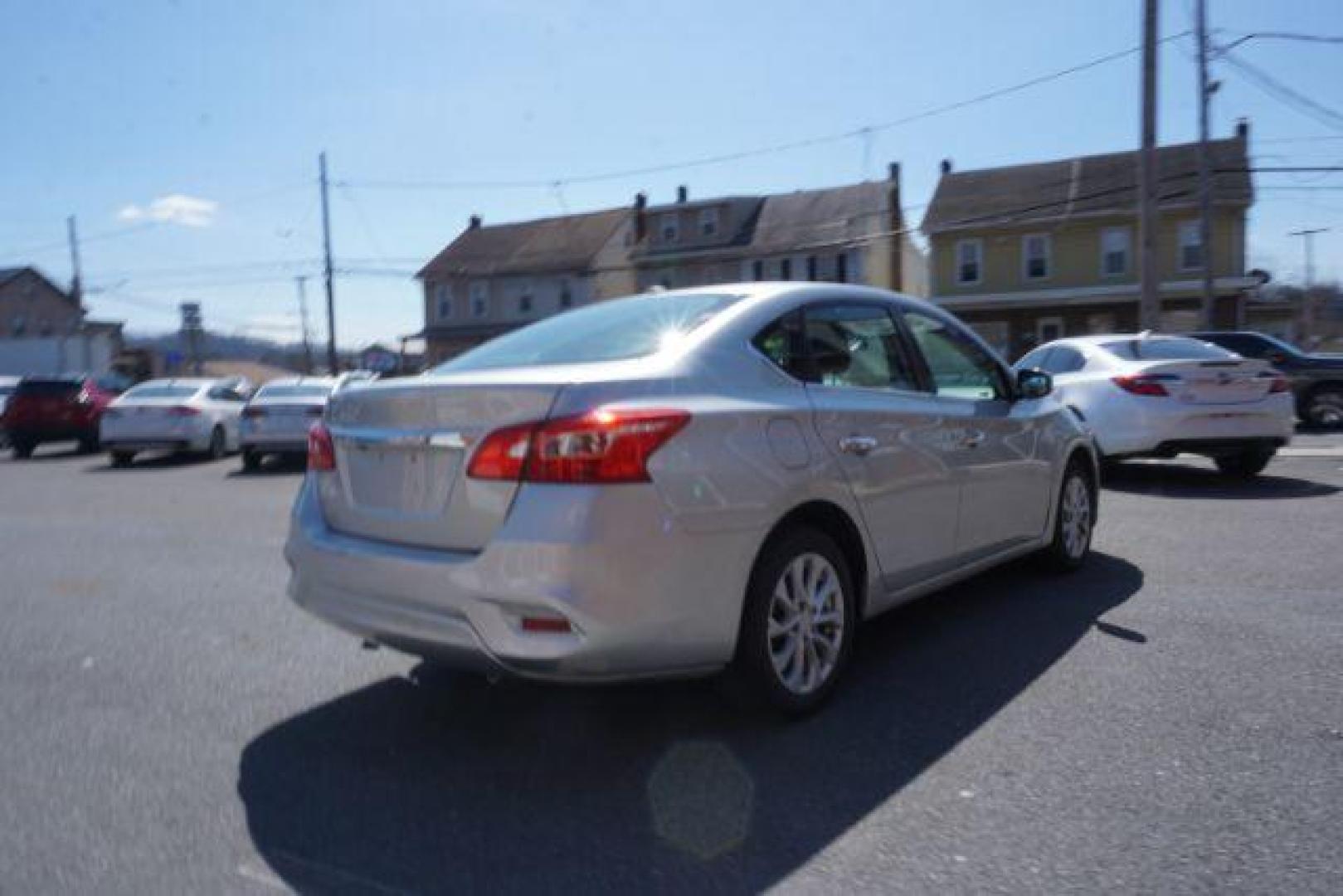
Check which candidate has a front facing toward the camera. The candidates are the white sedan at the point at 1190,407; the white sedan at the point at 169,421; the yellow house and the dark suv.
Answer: the yellow house

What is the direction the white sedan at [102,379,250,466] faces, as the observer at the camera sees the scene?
facing away from the viewer and to the right of the viewer

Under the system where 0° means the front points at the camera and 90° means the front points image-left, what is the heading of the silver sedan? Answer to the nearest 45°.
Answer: approximately 225°

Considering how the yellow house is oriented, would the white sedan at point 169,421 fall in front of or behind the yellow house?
in front

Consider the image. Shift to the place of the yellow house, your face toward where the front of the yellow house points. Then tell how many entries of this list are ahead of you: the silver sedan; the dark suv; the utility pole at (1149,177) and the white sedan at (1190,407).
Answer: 4

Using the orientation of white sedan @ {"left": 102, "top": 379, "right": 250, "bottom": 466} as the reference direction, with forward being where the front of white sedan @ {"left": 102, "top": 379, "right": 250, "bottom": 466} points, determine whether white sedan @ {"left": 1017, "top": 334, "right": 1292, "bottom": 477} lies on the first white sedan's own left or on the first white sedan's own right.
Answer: on the first white sedan's own right

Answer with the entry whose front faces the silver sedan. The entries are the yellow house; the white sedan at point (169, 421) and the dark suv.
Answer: the yellow house

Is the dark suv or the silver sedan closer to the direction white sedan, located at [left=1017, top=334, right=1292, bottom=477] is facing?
the dark suv

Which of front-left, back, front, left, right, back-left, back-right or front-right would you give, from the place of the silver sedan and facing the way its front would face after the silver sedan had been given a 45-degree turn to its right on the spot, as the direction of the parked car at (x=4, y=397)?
back-left

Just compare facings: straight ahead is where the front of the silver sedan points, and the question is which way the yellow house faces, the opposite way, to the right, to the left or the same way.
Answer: the opposite way

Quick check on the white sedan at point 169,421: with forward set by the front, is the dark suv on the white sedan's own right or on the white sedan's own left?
on the white sedan's own right

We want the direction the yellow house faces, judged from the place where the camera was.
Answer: facing the viewer

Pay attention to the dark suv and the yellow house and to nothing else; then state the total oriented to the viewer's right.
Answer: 1

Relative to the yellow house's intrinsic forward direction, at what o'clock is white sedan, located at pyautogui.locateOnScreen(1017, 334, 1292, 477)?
The white sedan is roughly at 12 o'clock from the yellow house.

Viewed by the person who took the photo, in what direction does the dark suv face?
facing to the right of the viewer

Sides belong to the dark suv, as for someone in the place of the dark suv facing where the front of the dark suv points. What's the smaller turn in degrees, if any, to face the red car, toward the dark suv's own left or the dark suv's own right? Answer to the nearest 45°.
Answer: approximately 180°

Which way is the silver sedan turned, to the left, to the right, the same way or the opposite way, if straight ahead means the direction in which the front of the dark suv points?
to the left

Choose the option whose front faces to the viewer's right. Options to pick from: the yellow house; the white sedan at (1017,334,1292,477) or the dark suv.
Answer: the dark suv
